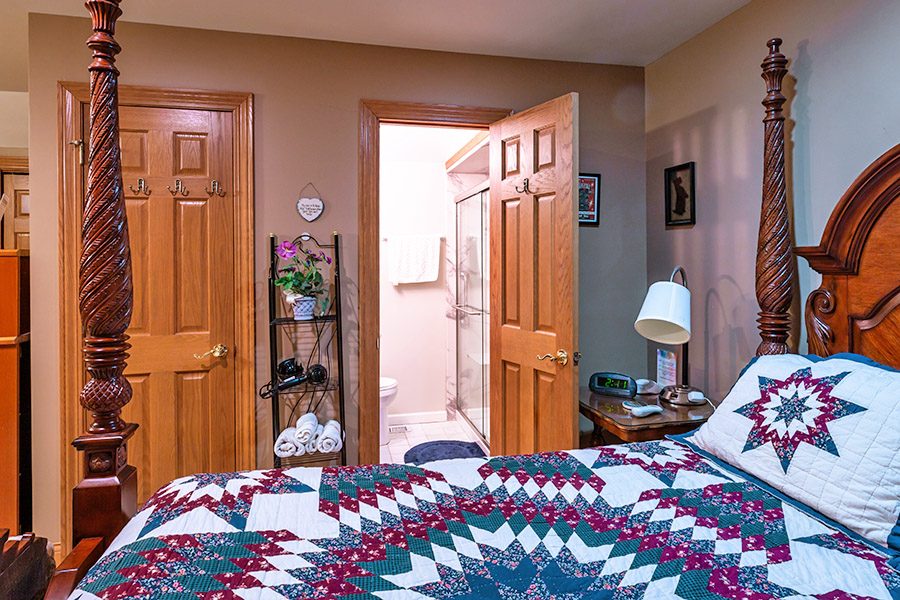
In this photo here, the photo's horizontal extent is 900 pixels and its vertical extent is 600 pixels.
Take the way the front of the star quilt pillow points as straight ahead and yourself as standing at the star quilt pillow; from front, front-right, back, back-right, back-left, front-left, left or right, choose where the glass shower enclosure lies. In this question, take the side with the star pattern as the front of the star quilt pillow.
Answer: right

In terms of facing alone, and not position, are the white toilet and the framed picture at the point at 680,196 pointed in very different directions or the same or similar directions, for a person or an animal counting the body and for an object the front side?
very different directions

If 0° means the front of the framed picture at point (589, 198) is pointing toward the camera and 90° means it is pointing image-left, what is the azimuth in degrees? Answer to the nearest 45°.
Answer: approximately 0°

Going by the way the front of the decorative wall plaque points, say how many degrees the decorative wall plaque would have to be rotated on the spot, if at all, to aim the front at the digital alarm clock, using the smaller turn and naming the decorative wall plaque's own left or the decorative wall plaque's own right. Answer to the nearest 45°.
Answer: approximately 90° to the decorative wall plaque's own left

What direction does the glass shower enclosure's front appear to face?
to the viewer's left

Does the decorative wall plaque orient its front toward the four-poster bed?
yes
